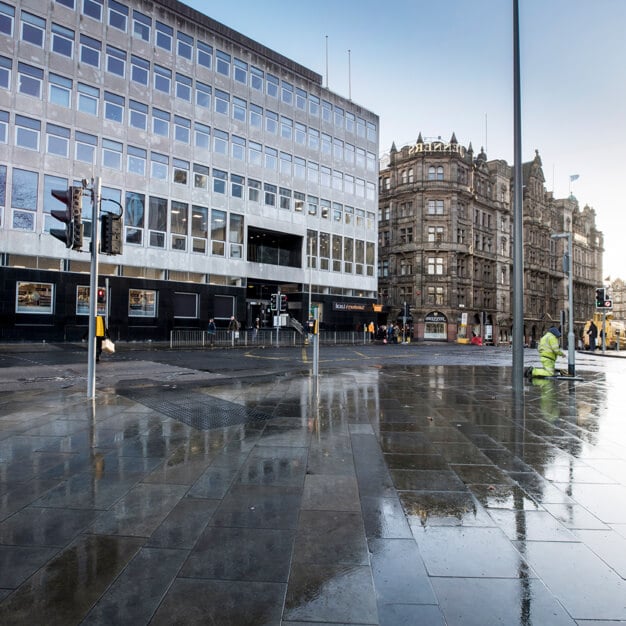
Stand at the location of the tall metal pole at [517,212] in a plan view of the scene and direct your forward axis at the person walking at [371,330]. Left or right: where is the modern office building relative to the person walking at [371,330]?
left

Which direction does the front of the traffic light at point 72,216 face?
to the viewer's left

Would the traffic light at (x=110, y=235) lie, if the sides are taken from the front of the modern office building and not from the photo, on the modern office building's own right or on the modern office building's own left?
on the modern office building's own right

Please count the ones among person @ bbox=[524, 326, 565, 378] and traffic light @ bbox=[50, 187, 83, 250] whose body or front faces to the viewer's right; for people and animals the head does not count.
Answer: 1

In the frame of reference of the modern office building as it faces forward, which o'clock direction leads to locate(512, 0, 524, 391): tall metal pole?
The tall metal pole is roughly at 1 o'clock from the modern office building.

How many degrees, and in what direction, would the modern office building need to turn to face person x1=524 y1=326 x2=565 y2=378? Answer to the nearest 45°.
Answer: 0° — it already faces them

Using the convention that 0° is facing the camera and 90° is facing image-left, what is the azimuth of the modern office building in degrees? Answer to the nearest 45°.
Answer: approximately 315°

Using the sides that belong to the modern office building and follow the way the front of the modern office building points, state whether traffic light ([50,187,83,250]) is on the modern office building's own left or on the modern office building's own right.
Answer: on the modern office building's own right
